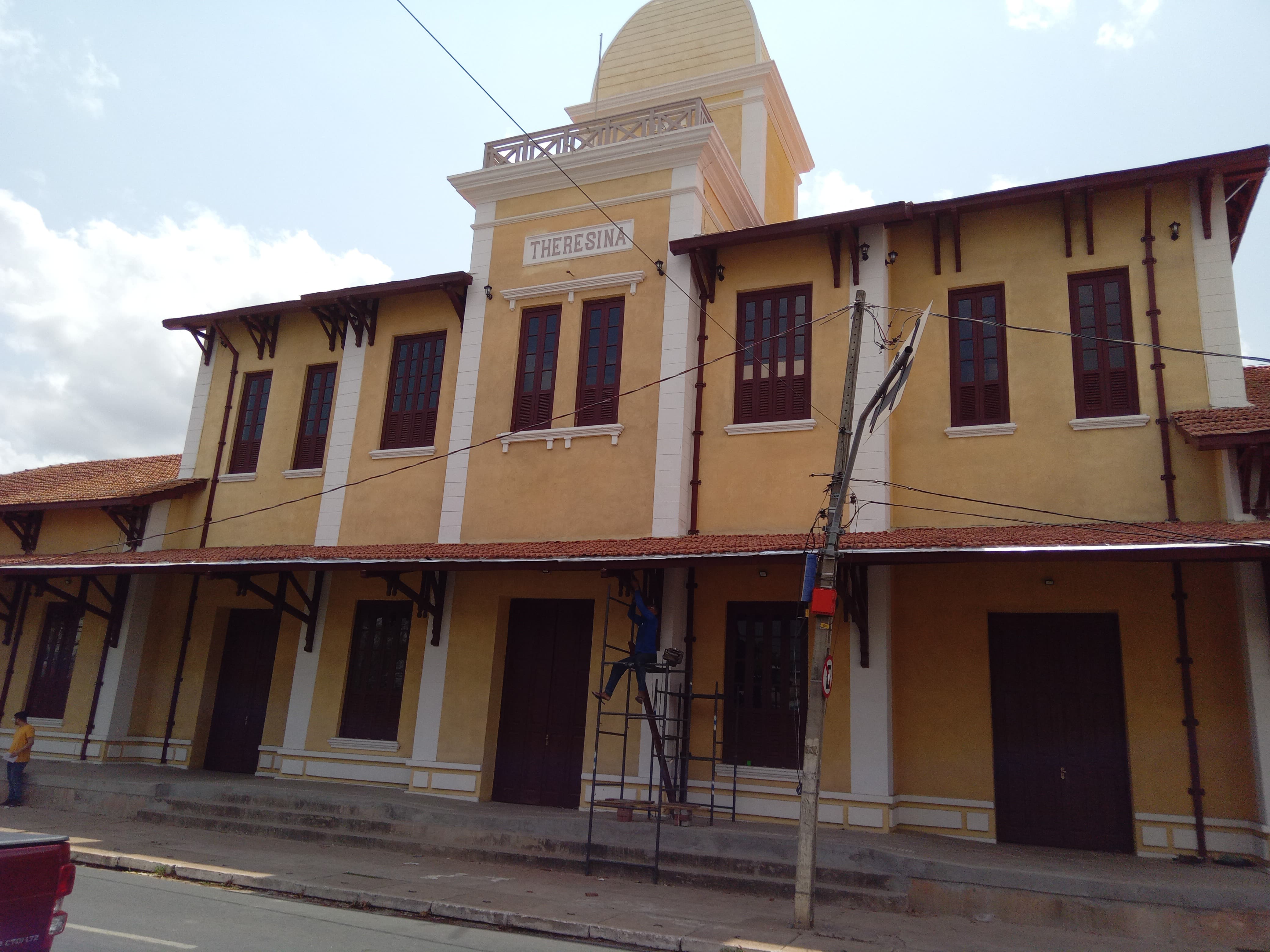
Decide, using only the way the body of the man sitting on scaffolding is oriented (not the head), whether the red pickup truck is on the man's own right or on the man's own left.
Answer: on the man's own left

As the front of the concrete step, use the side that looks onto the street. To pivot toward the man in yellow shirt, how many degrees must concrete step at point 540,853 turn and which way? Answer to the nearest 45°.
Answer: approximately 90° to its right

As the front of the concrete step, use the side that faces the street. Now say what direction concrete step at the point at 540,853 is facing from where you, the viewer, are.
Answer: facing the viewer and to the left of the viewer

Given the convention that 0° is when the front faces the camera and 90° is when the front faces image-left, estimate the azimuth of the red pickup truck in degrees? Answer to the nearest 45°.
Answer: approximately 135°

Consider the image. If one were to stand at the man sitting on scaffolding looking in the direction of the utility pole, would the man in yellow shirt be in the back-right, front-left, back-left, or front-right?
back-right

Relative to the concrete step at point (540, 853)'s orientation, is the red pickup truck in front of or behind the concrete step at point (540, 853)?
in front

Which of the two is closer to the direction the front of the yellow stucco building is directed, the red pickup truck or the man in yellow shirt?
the red pickup truck
